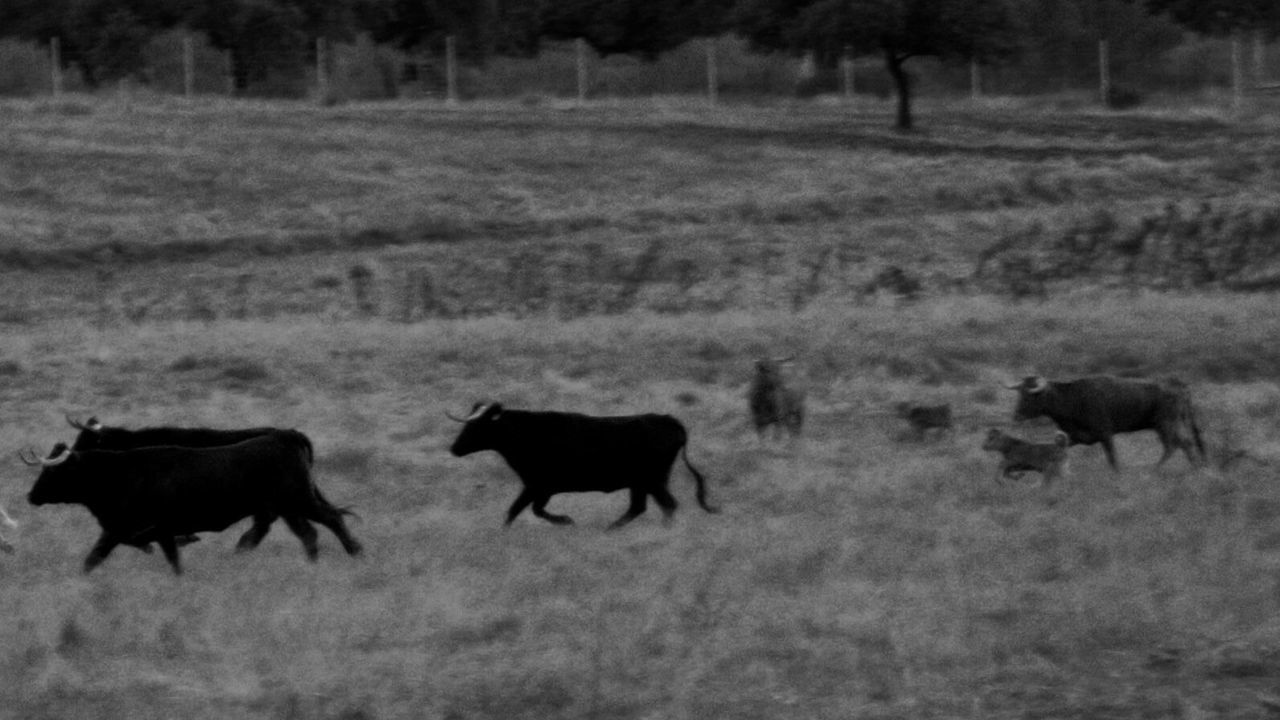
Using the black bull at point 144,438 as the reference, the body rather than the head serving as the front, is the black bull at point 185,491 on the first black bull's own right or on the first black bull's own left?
on the first black bull's own left

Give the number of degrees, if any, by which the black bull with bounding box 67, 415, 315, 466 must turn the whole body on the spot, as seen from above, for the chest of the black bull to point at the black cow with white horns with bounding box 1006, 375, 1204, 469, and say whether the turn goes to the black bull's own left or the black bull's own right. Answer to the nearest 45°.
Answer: approximately 180°

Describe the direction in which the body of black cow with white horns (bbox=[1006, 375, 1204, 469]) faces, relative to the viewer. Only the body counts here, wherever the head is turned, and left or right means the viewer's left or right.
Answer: facing to the left of the viewer

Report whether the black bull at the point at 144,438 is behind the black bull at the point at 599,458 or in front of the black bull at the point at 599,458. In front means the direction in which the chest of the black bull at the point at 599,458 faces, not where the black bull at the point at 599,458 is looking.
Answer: in front

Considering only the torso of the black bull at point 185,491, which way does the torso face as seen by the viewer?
to the viewer's left

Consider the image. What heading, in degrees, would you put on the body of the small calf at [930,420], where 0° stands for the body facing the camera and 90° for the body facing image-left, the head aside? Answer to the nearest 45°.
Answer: approximately 90°

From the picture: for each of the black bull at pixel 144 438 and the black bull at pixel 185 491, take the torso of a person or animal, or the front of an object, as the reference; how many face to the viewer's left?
2
